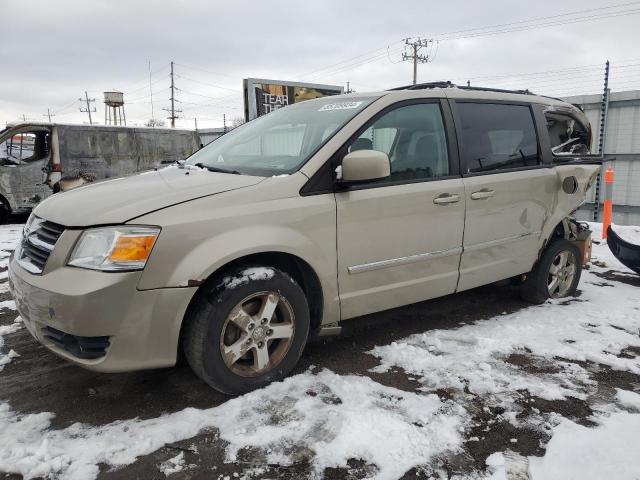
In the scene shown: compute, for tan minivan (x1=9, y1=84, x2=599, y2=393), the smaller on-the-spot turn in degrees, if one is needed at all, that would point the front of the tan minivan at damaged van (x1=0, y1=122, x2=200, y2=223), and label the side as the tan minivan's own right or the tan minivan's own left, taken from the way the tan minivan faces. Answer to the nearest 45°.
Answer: approximately 90° to the tan minivan's own right

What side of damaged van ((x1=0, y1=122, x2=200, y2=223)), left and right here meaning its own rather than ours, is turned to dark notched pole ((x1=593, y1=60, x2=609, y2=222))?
back

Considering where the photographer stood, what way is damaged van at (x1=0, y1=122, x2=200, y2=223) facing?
facing to the left of the viewer

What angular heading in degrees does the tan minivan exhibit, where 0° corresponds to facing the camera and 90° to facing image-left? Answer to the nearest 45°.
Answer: approximately 45°

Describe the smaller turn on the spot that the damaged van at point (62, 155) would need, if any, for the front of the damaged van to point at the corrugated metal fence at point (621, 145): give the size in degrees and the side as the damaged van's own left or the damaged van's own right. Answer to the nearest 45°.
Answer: approximately 180°

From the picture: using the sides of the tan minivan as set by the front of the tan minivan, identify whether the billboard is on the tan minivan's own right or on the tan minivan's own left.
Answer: on the tan minivan's own right

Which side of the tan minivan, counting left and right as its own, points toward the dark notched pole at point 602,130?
back

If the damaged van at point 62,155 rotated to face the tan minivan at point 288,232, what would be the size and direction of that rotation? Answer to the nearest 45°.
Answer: approximately 90° to its left
